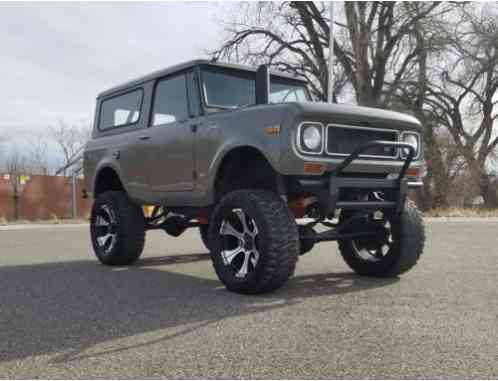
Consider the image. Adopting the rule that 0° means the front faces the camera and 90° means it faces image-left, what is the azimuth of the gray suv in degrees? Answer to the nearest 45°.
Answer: approximately 315°

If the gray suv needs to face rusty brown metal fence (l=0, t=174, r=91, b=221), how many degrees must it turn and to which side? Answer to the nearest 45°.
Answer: approximately 180°
